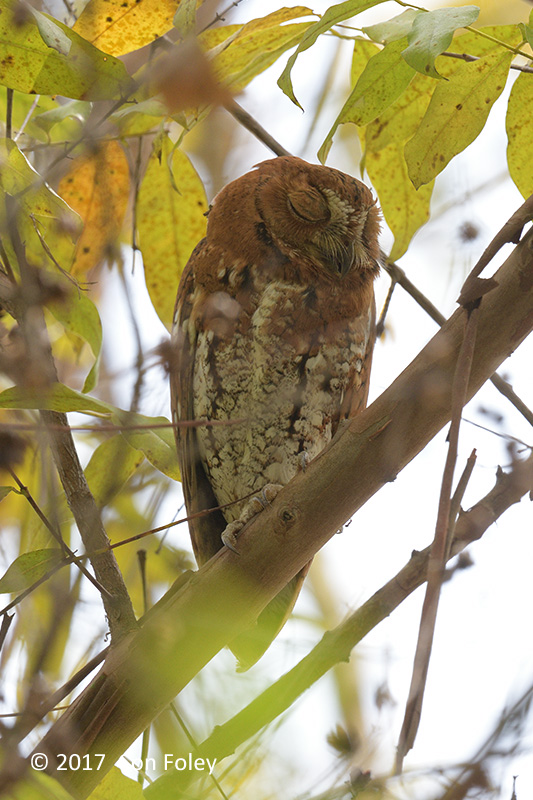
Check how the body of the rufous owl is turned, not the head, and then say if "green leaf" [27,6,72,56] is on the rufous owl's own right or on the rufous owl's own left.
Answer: on the rufous owl's own right

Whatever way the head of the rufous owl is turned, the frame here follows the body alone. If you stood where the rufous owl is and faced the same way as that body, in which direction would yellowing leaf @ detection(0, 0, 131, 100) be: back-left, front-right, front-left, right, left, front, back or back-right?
front-right

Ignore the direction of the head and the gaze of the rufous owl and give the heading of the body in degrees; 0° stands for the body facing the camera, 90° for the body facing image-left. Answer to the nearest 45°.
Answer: approximately 315°
